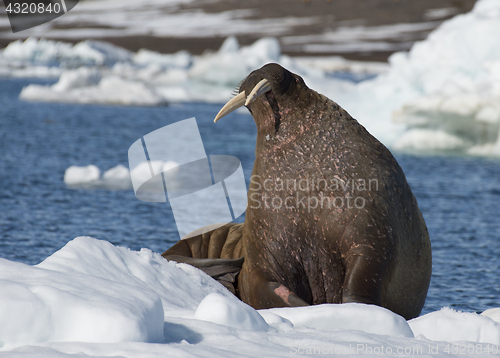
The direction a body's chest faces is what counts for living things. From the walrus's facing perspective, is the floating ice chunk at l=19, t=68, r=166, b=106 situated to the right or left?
on its right

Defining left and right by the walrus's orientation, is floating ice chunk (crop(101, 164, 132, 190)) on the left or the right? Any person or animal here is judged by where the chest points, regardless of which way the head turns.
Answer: on its right

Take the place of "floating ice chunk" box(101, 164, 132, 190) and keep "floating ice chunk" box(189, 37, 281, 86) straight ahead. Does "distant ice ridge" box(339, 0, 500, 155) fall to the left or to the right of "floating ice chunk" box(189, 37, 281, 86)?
right

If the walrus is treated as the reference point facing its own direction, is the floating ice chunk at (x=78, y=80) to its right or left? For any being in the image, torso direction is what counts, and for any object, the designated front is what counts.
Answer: on its right

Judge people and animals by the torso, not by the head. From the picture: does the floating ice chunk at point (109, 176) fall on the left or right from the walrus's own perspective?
on its right

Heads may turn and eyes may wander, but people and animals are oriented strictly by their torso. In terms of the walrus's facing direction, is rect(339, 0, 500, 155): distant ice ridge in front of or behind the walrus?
behind

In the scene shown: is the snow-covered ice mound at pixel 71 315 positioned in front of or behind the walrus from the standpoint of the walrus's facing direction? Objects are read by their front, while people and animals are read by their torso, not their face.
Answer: in front

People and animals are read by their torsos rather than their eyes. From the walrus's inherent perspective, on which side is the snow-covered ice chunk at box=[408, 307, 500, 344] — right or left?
on its left

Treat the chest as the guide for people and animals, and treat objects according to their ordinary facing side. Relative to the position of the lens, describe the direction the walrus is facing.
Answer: facing the viewer and to the left of the viewer
